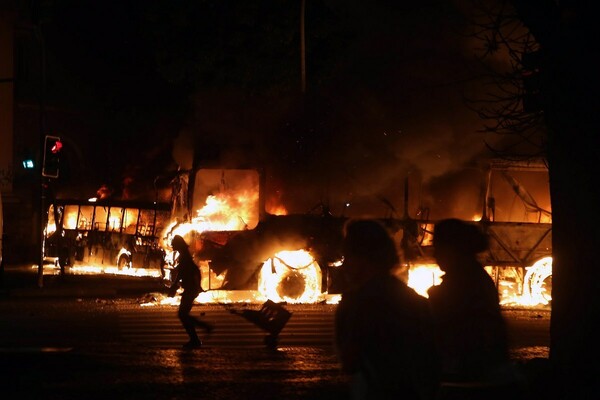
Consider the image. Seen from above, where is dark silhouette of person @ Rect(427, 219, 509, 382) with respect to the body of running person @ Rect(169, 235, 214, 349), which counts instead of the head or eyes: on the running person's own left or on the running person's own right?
on the running person's own left

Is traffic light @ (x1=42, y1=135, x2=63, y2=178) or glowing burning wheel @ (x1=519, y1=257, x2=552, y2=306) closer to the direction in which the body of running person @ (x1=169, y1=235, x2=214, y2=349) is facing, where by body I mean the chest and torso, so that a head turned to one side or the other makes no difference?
the traffic light

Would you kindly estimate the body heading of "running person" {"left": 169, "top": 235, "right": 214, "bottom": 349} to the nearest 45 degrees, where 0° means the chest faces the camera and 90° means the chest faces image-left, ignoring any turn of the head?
approximately 90°

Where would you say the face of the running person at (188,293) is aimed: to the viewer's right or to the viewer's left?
to the viewer's left
